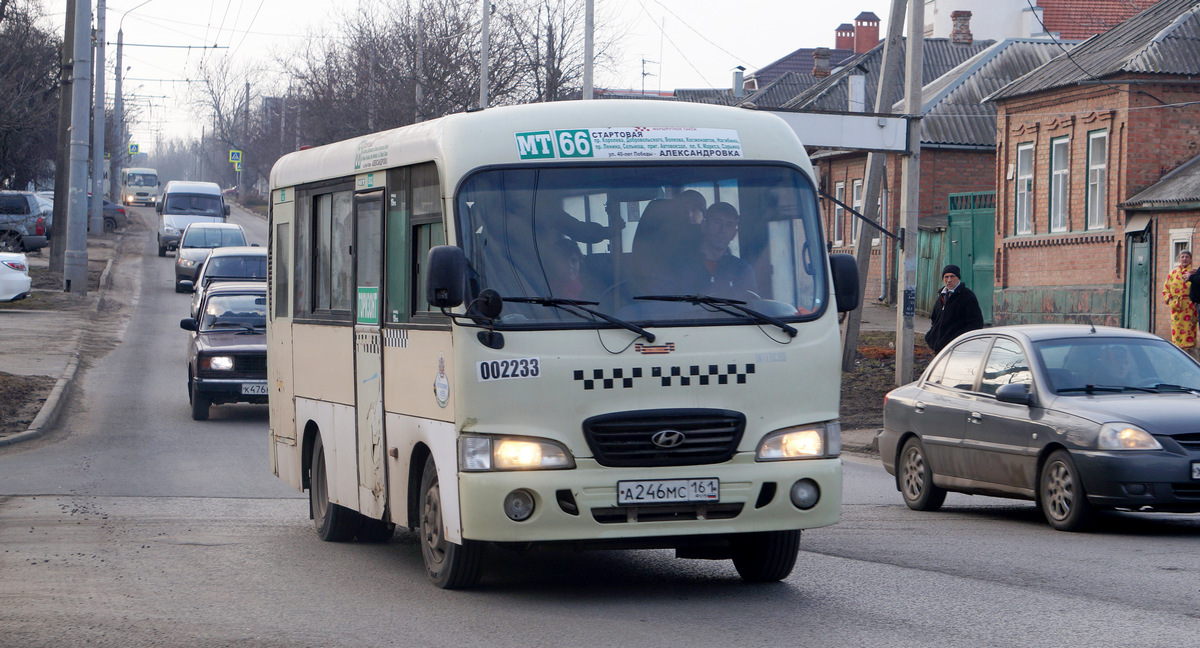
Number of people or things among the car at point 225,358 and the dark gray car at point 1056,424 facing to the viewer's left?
0

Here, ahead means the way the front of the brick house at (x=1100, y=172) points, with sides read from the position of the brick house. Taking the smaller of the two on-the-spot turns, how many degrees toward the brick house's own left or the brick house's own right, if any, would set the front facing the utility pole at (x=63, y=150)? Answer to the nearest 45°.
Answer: approximately 45° to the brick house's own right

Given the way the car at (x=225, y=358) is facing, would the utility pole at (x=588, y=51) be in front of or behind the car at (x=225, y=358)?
behind

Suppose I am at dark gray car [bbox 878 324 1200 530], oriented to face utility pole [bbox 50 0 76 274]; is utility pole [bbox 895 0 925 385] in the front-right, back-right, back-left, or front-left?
front-right

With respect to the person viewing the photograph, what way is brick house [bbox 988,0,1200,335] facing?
facing the viewer and to the left of the viewer

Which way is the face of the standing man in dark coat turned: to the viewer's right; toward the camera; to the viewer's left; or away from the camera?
toward the camera

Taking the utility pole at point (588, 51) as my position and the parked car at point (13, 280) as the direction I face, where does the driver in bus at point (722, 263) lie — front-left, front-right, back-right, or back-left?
front-left

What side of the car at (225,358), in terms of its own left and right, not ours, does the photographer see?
front

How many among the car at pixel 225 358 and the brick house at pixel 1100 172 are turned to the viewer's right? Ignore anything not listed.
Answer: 0

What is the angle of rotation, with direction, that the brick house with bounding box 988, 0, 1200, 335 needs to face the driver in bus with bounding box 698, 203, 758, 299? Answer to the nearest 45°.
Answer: approximately 45° to its left

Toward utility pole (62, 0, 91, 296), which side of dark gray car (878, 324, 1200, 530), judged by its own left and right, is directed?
back

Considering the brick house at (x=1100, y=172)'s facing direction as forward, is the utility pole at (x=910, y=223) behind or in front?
in front

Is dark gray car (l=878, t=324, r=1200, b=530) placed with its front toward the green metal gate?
no

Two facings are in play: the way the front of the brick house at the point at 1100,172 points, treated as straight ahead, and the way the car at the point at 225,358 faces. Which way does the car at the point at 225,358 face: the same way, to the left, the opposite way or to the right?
to the left

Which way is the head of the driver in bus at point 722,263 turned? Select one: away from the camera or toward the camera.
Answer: toward the camera
